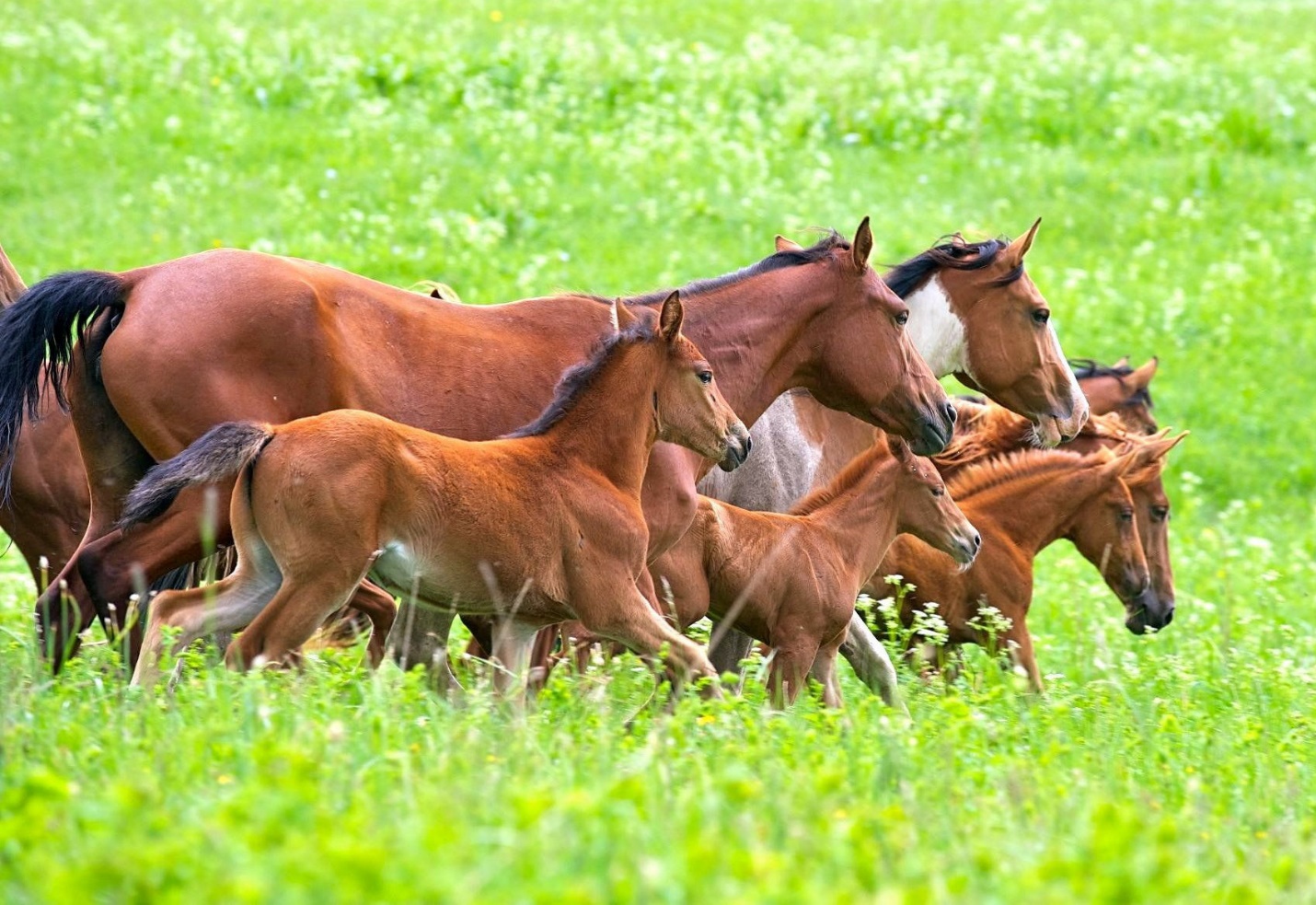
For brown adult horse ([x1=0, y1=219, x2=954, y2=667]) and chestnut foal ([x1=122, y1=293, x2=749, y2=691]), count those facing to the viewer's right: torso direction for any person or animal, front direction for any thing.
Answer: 2

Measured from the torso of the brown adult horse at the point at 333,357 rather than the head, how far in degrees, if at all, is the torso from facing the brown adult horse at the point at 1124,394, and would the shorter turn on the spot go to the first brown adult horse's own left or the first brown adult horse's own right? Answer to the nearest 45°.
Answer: approximately 45° to the first brown adult horse's own left

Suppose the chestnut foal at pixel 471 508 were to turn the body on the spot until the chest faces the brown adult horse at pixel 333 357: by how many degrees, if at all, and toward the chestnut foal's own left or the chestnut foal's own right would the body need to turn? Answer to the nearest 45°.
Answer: approximately 135° to the chestnut foal's own left

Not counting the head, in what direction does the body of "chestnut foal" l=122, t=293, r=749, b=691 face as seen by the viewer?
to the viewer's right

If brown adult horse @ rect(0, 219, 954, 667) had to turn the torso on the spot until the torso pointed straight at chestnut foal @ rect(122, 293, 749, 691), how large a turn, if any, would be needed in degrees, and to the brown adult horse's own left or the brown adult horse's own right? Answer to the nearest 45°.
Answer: approximately 45° to the brown adult horse's own right

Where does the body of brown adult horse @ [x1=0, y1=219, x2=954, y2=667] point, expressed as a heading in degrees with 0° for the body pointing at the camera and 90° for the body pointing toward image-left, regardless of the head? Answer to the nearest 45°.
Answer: approximately 270°

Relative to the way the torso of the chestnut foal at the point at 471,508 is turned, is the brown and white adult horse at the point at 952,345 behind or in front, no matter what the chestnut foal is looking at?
in front
